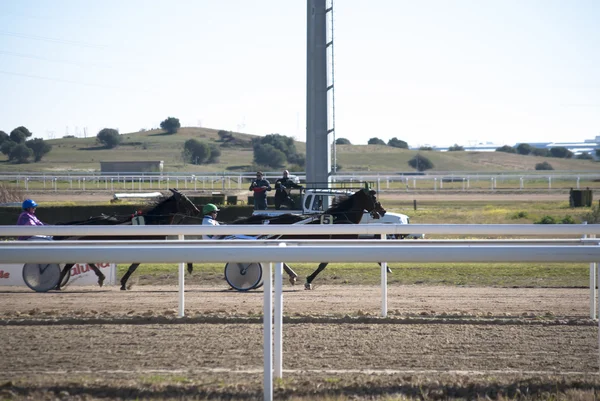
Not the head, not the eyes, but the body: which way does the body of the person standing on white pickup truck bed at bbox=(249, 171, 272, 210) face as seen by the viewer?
toward the camera

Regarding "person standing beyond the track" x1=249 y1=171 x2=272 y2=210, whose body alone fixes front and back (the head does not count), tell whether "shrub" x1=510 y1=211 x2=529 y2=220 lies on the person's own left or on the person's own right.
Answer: on the person's own left
